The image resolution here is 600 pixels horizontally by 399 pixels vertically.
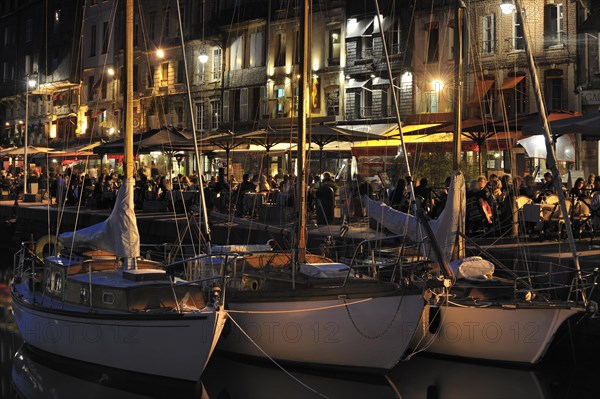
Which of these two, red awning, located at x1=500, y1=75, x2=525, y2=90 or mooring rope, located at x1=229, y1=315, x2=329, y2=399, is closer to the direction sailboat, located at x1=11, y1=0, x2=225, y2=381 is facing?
the mooring rope

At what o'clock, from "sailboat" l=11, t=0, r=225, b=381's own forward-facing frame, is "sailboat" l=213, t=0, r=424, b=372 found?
"sailboat" l=213, t=0, r=424, b=372 is roughly at 11 o'clock from "sailboat" l=11, t=0, r=225, b=381.

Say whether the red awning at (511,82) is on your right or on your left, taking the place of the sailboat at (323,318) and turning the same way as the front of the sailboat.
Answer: on your left

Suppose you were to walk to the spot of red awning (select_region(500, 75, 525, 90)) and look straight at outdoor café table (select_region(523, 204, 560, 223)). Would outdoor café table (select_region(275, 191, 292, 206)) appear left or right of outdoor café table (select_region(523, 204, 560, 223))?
right

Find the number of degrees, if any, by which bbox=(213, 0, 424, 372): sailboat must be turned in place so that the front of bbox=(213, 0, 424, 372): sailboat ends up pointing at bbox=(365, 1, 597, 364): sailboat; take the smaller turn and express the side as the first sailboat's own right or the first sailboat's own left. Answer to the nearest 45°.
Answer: approximately 45° to the first sailboat's own left

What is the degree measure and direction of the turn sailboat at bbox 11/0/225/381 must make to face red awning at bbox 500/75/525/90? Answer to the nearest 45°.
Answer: approximately 90° to its left

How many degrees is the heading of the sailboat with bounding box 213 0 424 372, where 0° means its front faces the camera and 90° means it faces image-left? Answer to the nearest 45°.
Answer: approximately 315°

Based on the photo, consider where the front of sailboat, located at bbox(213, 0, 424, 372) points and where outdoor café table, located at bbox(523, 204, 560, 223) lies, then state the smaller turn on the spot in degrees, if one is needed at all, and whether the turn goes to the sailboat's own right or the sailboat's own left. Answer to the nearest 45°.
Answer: approximately 90° to the sailboat's own left

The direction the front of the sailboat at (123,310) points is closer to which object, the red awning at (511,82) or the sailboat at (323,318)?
the sailboat

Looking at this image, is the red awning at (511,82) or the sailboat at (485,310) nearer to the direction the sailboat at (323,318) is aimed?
the sailboat
